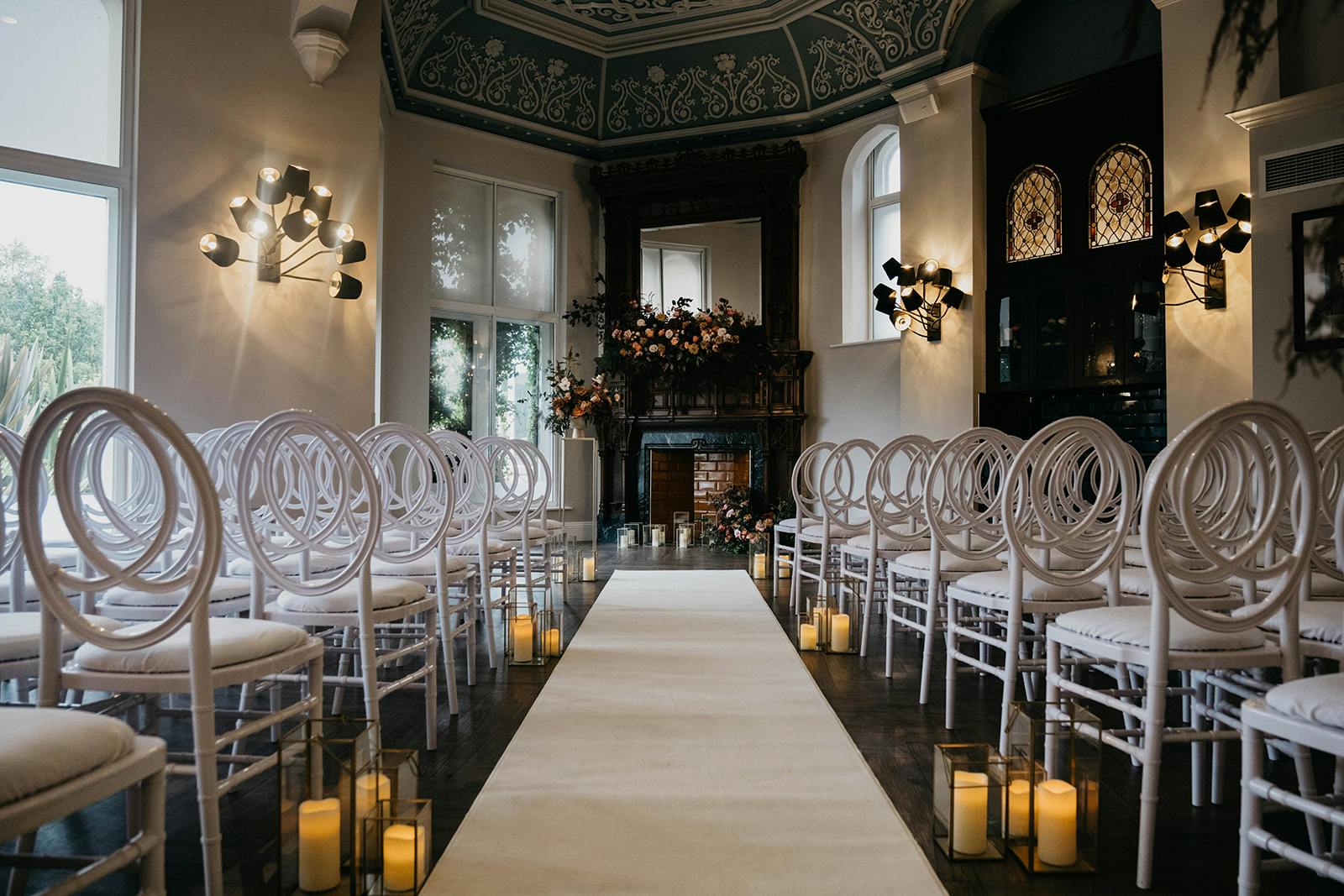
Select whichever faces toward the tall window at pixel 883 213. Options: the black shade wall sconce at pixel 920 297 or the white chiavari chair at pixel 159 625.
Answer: the white chiavari chair

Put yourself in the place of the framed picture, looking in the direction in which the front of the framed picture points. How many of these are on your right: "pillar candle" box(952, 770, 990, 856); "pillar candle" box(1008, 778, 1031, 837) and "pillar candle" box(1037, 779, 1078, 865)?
0

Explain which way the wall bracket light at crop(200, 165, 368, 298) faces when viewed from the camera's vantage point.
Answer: facing the viewer and to the right of the viewer

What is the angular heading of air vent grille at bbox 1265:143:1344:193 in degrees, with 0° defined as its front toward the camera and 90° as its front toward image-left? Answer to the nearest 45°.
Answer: approximately 45°

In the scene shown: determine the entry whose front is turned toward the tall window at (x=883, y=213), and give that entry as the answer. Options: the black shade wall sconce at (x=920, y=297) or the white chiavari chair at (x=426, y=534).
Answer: the white chiavari chair

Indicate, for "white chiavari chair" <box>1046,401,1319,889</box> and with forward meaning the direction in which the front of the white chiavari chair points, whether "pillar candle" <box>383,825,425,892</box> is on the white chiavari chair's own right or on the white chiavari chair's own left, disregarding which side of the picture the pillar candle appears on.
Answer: on the white chiavari chair's own left

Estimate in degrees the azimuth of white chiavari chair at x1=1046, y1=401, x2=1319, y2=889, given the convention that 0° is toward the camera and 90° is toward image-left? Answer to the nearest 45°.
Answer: approximately 135°

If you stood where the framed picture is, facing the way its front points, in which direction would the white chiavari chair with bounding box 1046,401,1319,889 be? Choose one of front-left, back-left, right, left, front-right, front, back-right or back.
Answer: front-left

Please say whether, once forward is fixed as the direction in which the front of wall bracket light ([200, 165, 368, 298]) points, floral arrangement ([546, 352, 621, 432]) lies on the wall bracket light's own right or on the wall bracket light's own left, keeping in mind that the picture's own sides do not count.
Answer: on the wall bracket light's own left

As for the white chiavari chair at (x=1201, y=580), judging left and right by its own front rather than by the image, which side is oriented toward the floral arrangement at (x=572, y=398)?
front

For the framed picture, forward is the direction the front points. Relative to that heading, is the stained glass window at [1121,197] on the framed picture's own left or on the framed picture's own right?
on the framed picture's own right

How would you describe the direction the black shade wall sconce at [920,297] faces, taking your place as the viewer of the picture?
facing the viewer and to the left of the viewer

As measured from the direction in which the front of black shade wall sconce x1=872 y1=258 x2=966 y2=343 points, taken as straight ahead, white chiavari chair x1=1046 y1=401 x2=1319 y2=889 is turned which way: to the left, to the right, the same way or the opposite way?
to the right

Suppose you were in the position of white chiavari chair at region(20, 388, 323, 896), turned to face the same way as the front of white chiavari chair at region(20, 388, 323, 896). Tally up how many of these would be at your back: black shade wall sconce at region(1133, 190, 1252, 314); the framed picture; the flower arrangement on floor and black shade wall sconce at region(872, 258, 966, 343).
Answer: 0

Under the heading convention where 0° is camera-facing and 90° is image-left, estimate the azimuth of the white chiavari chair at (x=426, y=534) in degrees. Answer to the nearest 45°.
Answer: approximately 225°

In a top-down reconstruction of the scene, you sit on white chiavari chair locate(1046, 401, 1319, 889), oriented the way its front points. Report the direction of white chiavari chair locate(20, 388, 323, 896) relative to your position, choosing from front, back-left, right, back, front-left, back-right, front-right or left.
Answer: left

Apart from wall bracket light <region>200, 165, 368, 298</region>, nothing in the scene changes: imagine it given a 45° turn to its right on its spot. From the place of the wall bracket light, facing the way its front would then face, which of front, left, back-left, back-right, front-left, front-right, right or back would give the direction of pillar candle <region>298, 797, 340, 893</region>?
front

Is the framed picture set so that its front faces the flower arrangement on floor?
no

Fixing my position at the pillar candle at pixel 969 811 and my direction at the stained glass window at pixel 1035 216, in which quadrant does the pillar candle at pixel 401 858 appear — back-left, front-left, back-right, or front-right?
back-left

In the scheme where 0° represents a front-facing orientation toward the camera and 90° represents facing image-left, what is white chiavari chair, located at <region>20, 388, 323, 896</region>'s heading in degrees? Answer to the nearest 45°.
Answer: approximately 225°

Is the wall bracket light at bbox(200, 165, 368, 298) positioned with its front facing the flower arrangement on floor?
no

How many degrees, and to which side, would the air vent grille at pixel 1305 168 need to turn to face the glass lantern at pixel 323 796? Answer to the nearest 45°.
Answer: approximately 45° to its left
